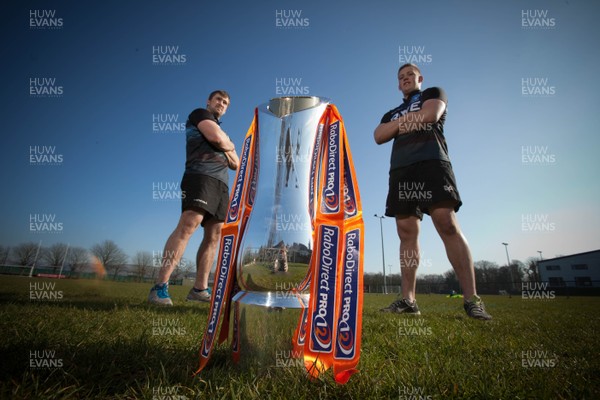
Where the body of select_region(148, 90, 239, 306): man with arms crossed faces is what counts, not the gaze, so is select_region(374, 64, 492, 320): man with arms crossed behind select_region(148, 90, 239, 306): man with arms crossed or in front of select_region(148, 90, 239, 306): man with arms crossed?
in front

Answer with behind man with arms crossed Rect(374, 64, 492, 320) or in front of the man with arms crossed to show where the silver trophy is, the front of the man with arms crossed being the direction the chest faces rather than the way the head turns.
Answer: in front

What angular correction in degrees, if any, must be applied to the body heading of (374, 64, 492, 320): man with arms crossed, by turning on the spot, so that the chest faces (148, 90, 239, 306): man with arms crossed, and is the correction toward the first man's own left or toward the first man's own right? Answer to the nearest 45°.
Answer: approximately 45° to the first man's own right

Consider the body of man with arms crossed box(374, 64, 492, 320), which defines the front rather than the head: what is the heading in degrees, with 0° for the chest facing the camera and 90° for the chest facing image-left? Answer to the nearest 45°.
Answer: approximately 45°

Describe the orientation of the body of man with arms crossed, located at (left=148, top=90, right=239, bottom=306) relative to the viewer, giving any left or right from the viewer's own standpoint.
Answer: facing the viewer and to the right of the viewer

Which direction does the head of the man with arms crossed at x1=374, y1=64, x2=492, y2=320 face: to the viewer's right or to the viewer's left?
to the viewer's left

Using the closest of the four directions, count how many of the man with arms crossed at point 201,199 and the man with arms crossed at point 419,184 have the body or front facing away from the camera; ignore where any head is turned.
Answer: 0
